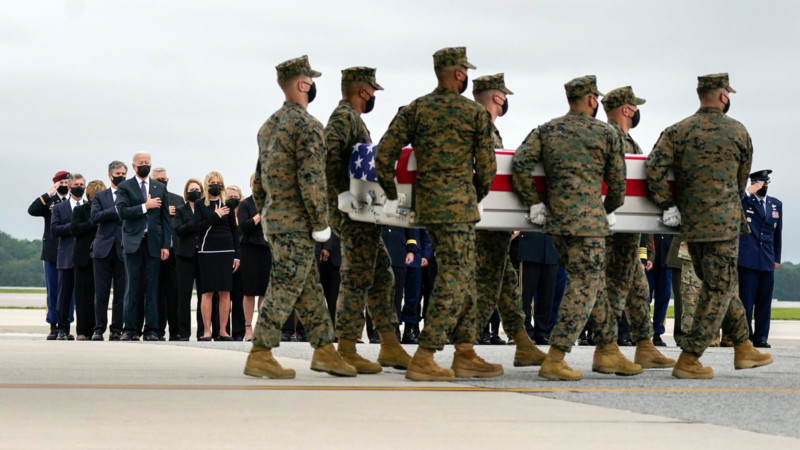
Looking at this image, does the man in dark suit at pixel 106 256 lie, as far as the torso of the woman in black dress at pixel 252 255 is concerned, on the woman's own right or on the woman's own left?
on the woman's own right

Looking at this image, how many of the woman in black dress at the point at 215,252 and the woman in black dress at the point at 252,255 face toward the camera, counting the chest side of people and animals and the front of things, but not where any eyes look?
2

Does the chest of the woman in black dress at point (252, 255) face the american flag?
yes

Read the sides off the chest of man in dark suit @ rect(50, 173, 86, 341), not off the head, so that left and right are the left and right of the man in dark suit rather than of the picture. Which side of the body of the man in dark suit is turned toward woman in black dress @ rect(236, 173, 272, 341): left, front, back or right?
left

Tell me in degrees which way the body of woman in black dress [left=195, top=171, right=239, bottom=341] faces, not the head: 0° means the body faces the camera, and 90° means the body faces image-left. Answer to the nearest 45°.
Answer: approximately 0°

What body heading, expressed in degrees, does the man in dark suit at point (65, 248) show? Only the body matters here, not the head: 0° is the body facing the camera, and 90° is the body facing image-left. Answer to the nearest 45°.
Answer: approximately 315°

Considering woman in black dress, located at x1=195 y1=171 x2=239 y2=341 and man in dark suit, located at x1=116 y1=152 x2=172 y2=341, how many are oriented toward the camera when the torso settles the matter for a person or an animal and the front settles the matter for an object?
2
